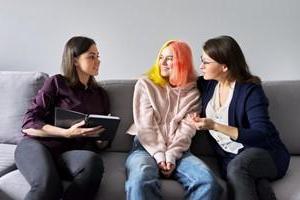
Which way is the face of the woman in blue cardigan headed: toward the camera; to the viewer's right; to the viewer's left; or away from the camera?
to the viewer's left

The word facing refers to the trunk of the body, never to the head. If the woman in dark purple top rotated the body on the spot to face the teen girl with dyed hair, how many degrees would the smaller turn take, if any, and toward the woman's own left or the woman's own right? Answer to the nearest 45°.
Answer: approximately 45° to the woman's own left

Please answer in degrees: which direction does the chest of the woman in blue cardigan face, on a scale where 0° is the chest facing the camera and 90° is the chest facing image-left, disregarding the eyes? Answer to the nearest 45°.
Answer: approximately 45°

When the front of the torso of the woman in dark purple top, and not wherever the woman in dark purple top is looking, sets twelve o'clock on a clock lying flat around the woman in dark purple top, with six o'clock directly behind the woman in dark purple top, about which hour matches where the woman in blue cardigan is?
The woman in blue cardigan is roughly at 11 o'clock from the woman in dark purple top.

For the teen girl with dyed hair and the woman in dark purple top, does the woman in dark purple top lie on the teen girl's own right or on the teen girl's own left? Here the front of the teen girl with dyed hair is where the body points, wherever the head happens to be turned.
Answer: on the teen girl's own right

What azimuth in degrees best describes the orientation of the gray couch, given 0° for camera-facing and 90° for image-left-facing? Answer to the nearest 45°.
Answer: approximately 0°
